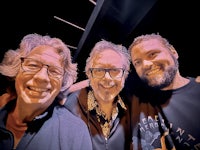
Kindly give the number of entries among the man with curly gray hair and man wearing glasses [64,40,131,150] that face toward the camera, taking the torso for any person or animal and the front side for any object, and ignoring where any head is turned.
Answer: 2

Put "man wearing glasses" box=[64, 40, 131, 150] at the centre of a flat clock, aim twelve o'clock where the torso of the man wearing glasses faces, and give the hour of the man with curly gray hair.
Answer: The man with curly gray hair is roughly at 2 o'clock from the man wearing glasses.

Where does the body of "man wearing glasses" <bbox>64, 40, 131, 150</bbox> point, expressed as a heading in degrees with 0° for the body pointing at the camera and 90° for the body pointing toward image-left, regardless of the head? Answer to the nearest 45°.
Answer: approximately 0°

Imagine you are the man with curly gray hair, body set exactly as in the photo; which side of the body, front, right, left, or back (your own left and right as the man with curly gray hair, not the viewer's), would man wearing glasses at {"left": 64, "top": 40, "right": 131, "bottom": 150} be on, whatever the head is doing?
left
